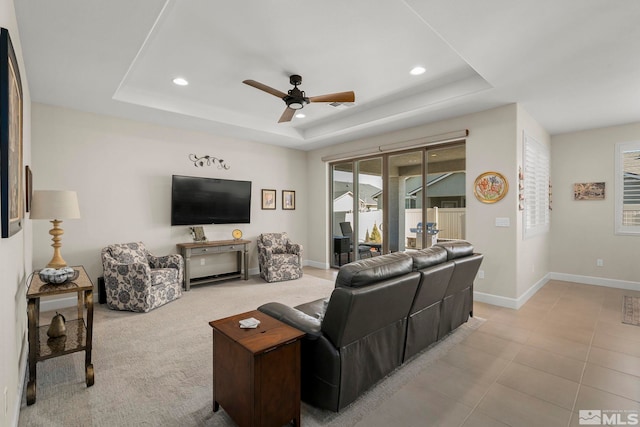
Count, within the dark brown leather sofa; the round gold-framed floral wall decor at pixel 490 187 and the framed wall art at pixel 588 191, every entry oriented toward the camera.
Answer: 2

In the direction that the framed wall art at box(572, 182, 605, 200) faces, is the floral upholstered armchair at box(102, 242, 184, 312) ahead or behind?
ahead

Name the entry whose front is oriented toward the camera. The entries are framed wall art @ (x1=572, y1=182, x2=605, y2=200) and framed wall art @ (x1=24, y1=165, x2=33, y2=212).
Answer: framed wall art @ (x1=572, y1=182, x2=605, y2=200)

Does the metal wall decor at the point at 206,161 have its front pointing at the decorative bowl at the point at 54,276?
no

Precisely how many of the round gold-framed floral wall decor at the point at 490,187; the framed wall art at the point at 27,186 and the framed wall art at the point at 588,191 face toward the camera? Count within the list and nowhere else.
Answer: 2

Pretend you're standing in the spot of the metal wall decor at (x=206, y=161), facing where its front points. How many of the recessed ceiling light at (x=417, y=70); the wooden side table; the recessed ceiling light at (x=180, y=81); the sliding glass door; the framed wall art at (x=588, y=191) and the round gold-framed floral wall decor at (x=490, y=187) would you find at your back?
0

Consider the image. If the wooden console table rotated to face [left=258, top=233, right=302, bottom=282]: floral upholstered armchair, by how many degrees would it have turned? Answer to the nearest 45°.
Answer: approximately 45° to its left

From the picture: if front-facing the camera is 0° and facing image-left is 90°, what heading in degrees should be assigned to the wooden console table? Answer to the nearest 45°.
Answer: approximately 315°

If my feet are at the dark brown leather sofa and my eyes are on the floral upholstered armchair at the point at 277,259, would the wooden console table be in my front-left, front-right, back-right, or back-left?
front-left

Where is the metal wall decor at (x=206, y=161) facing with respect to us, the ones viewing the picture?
facing the viewer and to the right of the viewer

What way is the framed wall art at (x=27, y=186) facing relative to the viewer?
to the viewer's right

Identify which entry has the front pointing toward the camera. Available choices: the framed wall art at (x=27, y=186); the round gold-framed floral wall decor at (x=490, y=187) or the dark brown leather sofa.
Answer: the round gold-framed floral wall decor

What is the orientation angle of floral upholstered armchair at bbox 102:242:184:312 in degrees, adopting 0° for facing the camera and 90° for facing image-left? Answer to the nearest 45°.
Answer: approximately 315°

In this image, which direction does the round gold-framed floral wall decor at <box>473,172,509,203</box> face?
toward the camera

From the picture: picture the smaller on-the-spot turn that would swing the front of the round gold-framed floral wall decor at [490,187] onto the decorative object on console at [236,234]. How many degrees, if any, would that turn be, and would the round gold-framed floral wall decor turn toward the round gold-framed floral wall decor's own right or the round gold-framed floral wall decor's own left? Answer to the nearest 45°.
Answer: approximately 90° to the round gold-framed floral wall decor's own right

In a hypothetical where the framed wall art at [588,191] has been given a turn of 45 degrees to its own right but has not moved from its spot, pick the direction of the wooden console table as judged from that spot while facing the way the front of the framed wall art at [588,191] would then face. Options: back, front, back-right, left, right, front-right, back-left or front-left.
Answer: front

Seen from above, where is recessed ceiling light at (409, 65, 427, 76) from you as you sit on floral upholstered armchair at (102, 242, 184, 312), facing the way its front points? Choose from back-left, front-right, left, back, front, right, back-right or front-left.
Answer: front
